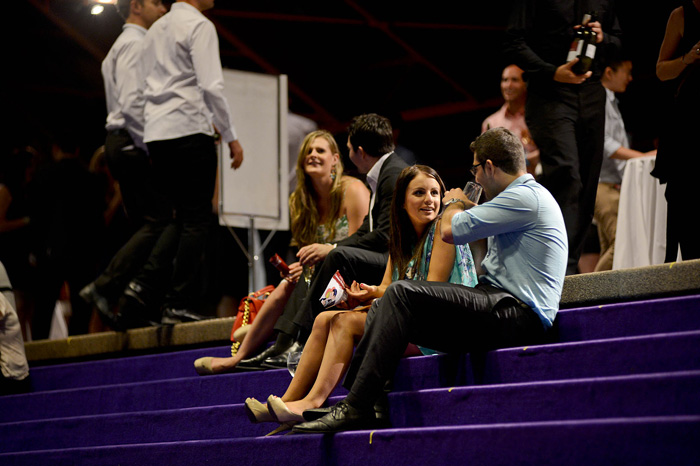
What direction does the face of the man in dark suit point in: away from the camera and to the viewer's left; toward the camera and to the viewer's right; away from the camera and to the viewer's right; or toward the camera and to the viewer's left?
away from the camera and to the viewer's left

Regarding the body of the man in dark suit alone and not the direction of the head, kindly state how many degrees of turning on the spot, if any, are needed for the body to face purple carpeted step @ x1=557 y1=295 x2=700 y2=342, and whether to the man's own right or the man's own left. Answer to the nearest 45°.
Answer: approximately 135° to the man's own left

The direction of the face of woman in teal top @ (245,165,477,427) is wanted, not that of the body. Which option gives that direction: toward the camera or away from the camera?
toward the camera

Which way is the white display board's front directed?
toward the camera

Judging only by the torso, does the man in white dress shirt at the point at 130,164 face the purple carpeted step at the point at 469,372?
no

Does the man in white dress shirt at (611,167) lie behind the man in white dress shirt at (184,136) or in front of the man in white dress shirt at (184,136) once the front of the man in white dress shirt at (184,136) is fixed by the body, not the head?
in front

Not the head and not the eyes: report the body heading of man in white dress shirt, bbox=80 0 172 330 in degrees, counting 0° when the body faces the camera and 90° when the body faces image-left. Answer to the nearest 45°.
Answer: approximately 270°

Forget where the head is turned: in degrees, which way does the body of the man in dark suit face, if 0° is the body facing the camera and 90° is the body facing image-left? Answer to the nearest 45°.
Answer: approximately 90°

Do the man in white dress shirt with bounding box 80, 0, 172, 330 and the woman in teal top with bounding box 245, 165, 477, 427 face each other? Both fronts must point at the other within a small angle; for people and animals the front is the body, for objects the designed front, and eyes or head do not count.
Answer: no

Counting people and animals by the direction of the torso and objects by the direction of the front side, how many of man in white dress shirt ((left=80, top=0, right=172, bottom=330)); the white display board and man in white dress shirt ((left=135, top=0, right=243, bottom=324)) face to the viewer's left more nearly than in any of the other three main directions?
0

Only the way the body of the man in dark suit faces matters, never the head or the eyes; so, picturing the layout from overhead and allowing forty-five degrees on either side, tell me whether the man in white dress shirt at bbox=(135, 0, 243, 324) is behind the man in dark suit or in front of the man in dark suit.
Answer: in front

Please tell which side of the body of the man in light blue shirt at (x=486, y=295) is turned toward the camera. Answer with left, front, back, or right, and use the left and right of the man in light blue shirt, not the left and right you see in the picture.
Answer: left
